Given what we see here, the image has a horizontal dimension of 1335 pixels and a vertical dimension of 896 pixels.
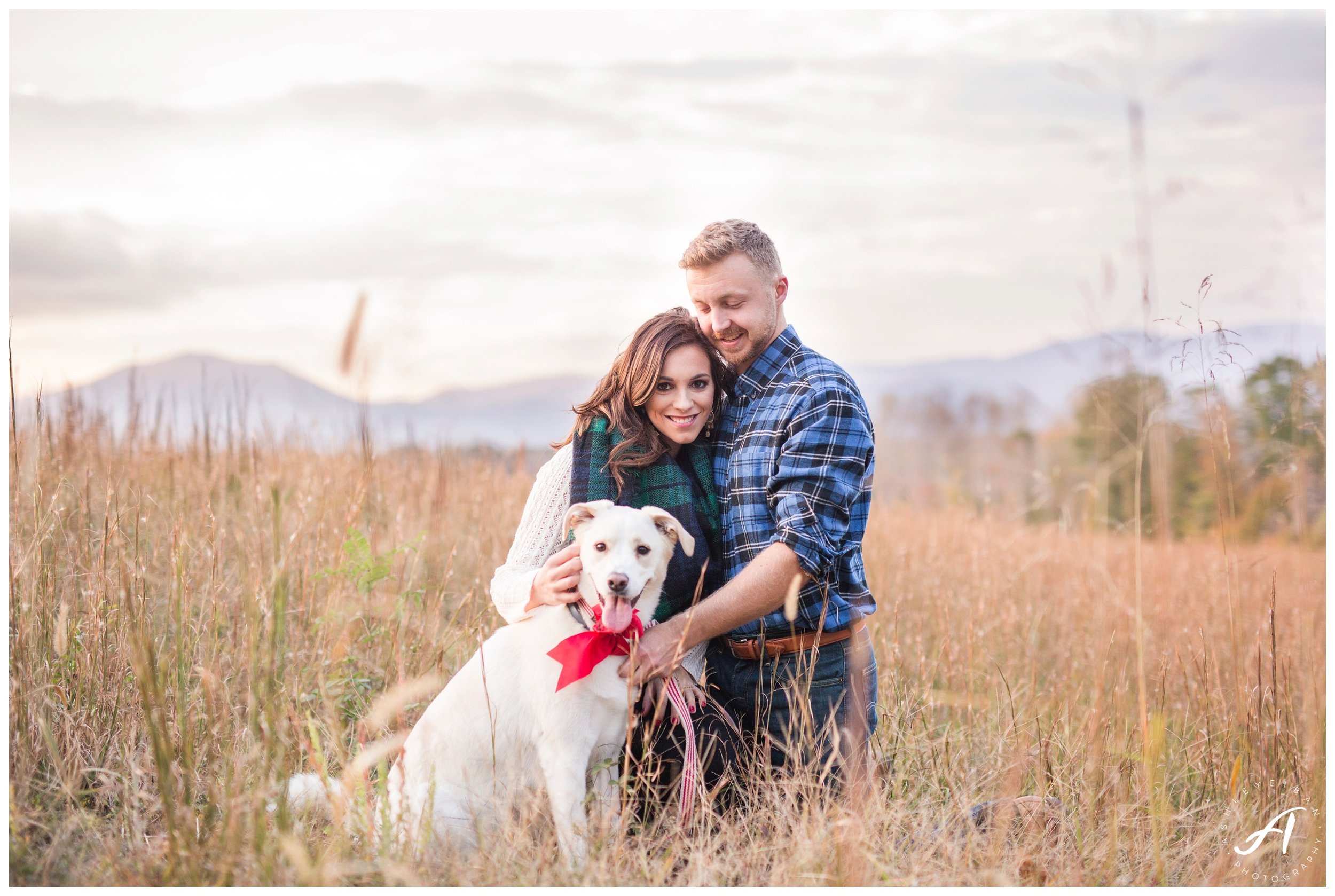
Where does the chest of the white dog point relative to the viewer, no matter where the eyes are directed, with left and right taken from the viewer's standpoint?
facing the viewer and to the right of the viewer

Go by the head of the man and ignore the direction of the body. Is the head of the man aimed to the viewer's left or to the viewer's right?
to the viewer's left

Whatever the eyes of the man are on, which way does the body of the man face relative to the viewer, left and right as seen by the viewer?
facing the viewer and to the left of the viewer

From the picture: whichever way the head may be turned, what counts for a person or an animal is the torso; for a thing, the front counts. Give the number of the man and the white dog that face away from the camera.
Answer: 0

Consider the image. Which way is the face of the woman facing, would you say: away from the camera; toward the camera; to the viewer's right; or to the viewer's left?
toward the camera
